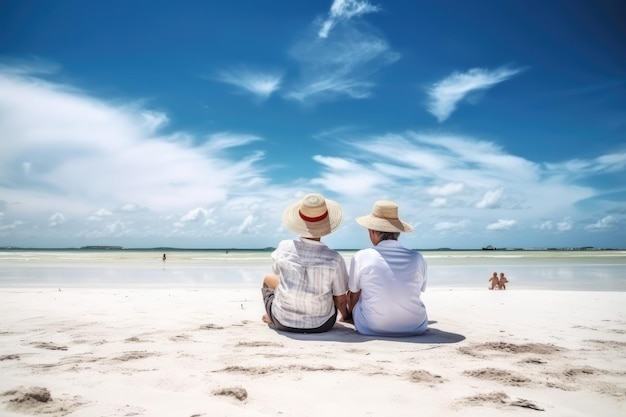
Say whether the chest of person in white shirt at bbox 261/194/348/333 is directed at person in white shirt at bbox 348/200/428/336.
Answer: no

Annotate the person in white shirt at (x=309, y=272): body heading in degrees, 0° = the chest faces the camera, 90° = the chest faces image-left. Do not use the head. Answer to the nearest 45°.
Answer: approximately 180°

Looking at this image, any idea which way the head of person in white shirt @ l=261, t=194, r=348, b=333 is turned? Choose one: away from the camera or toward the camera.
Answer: away from the camera
